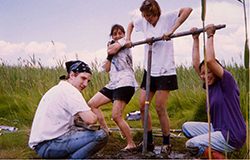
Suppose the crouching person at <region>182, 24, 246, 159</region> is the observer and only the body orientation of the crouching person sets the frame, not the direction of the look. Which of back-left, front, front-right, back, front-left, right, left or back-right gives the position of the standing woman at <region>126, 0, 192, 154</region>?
front-right

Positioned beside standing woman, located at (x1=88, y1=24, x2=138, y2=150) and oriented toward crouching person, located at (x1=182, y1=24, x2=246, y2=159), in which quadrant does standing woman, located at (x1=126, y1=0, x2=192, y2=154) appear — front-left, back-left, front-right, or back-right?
front-left

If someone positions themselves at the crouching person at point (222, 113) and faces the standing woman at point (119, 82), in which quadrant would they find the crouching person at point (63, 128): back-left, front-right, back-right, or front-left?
front-left

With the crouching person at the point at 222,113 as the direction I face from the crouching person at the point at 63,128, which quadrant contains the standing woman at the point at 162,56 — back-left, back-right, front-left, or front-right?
front-left

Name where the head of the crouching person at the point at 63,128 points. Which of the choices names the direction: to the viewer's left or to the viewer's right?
to the viewer's right

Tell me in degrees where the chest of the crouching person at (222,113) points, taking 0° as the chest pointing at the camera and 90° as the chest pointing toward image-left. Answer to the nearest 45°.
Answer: approximately 90°

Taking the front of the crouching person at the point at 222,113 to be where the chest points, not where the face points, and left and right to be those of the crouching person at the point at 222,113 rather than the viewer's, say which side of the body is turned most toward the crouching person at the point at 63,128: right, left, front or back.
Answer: front

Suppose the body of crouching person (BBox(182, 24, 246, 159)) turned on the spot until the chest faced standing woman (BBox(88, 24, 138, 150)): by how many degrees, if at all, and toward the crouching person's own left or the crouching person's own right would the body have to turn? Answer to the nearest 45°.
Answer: approximately 45° to the crouching person's own right
